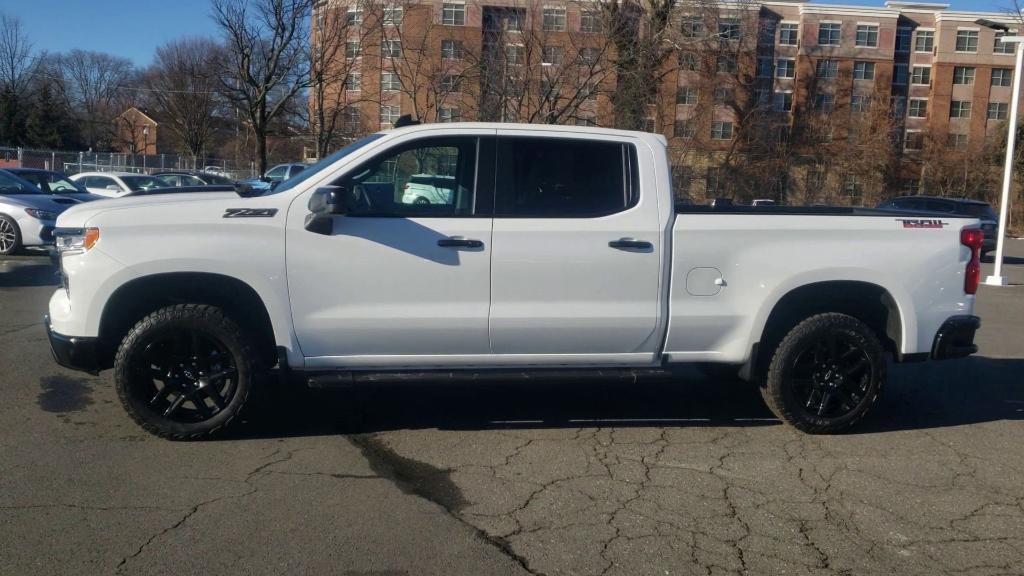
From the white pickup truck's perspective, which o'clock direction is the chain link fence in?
The chain link fence is roughly at 2 o'clock from the white pickup truck.

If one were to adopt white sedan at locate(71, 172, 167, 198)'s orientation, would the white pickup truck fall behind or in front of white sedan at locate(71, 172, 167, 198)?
in front

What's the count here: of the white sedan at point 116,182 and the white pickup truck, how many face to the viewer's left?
1

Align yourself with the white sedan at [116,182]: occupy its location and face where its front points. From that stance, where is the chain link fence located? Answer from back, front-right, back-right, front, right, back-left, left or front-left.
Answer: back-left

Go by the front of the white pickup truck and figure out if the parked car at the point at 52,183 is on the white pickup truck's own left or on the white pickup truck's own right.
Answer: on the white pickup truck's own right

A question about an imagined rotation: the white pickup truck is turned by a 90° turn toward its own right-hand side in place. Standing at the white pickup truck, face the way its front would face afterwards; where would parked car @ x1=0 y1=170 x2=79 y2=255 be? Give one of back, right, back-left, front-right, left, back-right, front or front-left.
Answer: front-left

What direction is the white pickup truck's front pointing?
to the viewer's left

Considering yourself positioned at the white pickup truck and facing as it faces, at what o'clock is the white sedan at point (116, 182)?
The white sedan is roughly at 2 o'clock from the white pickup truck.

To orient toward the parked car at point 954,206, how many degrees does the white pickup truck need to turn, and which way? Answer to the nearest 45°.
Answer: approximately 135° to its right

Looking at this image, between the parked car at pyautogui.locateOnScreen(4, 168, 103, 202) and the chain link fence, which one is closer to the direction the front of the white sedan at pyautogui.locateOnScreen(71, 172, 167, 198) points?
the parked car

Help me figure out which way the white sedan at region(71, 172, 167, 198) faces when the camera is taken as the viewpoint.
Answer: facing the viewer and to the right of the viewer

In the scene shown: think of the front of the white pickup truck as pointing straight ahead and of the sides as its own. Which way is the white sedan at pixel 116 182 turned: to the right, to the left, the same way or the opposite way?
the opposite way

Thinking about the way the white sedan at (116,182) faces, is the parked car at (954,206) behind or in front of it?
in front
